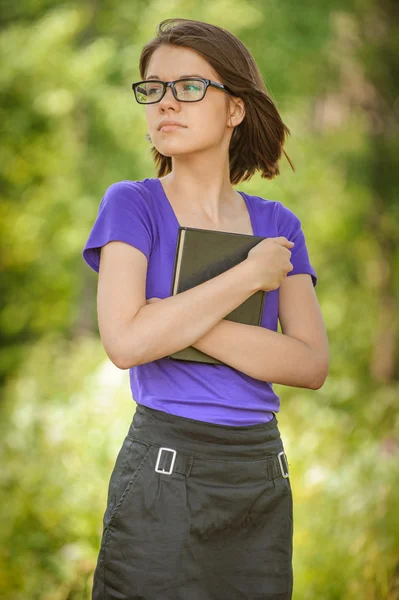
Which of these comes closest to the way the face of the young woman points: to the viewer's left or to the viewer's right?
to the viewer's left

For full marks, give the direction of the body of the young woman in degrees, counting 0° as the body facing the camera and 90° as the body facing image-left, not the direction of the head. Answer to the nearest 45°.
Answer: approximately 0°
